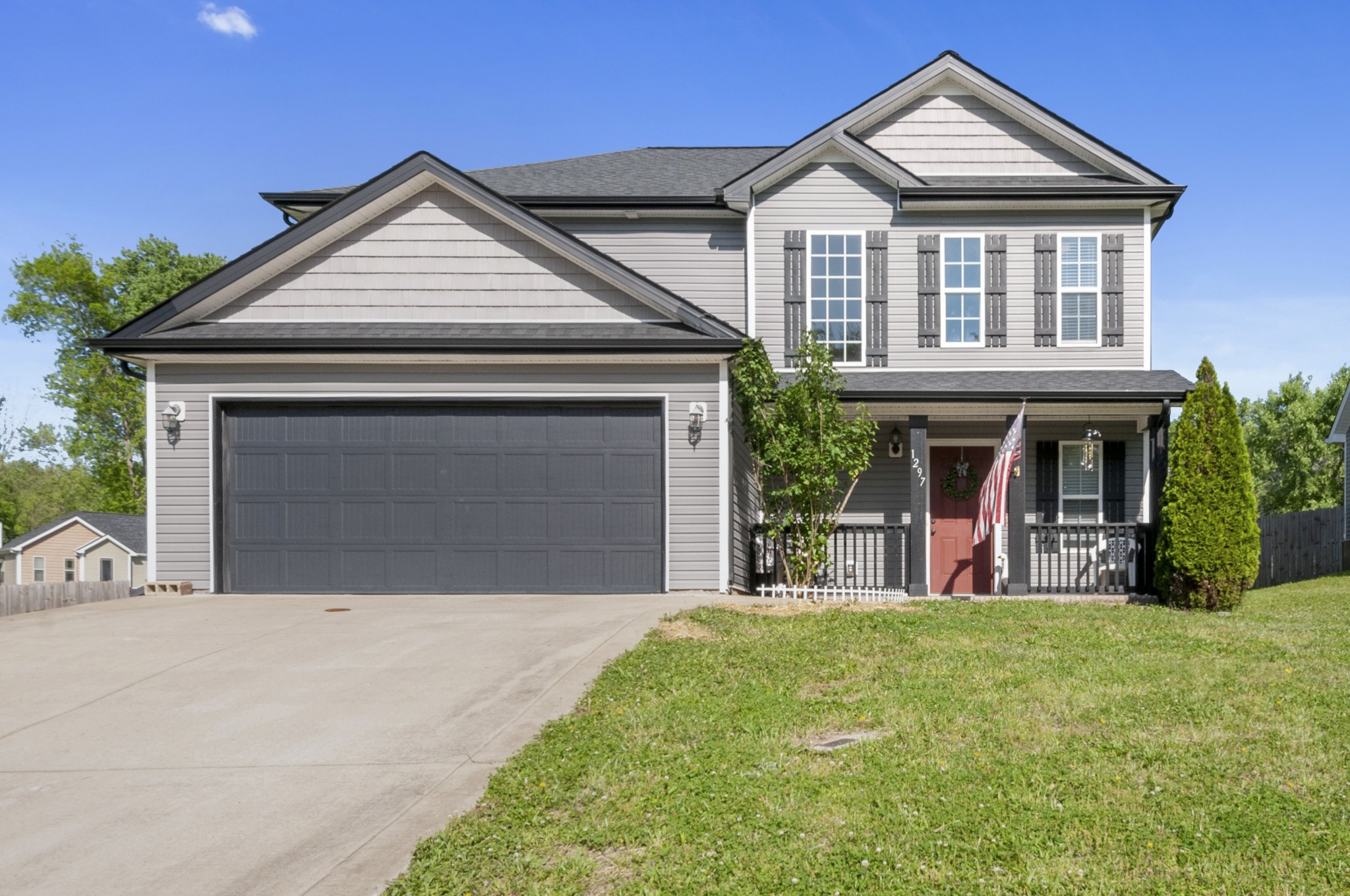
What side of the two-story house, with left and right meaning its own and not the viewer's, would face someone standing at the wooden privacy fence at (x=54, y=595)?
right

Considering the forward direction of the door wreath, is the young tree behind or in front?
in front

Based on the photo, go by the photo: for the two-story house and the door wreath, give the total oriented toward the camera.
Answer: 2

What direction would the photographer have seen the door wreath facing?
facing the viewer

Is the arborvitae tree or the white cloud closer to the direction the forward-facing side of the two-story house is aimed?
the arborvitae tree

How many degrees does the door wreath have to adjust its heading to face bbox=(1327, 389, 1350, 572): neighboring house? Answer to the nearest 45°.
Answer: approximately 135° to its left

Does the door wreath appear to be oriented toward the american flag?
yes

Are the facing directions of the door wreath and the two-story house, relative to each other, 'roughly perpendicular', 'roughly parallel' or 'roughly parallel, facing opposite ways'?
roughly parallel

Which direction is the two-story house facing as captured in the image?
toward the camera
